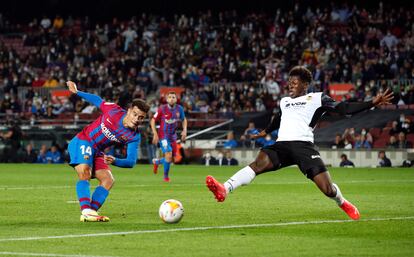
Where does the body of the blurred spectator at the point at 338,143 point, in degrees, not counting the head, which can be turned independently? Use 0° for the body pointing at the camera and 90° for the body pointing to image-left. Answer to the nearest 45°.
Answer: approximately 0°

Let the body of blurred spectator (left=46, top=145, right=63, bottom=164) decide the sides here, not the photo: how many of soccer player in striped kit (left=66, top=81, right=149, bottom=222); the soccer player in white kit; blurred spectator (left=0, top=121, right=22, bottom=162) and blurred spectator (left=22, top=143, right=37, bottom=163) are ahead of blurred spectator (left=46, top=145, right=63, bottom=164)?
2

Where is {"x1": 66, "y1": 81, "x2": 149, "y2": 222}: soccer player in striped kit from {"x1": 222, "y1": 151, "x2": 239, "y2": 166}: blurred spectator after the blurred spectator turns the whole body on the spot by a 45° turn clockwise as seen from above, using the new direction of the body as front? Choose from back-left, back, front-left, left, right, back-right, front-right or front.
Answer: front-left

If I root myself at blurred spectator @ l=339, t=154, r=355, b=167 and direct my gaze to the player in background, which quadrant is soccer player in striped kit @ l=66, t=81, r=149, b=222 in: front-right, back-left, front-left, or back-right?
front-left

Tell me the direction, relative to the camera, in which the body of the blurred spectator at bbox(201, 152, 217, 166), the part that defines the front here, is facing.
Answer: toward the camera

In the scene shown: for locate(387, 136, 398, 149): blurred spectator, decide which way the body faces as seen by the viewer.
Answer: toward the camera

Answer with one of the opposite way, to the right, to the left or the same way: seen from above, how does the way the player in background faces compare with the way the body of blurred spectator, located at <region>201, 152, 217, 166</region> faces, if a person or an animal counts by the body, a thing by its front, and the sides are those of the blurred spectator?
the same way

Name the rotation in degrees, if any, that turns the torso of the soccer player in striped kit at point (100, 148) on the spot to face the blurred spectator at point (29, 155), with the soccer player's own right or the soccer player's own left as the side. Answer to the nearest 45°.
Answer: approximately 135° to the soccer player's own left

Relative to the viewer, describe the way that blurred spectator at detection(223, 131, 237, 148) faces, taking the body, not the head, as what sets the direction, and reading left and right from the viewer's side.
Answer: facing the viewer

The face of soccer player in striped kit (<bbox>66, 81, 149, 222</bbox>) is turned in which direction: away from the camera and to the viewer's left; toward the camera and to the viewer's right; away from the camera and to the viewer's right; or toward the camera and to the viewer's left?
toward the camera and to the viewer's right

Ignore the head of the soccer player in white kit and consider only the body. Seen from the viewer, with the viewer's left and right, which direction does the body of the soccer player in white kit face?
facing the viewer and to the left of the viewer

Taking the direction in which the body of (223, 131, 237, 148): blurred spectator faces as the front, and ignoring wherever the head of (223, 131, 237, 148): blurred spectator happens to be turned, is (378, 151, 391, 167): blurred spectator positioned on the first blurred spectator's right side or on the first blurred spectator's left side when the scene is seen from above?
on the first blurred spectator's left side

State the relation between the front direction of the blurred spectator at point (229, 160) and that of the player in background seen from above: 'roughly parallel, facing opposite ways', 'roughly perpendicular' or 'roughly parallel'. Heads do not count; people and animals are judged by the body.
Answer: roughly parallel
